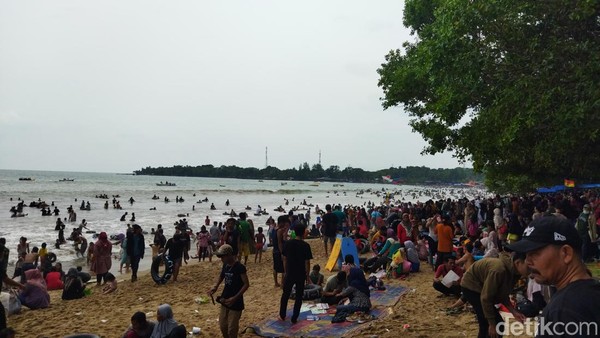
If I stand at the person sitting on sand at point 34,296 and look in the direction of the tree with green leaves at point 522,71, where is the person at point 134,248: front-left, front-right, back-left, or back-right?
front-left

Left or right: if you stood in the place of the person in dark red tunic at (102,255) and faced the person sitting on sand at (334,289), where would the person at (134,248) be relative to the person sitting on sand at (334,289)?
left

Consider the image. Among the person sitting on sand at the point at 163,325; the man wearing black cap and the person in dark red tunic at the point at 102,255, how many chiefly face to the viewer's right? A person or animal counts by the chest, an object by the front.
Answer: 0

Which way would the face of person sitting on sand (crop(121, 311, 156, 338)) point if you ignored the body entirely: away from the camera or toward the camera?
away from the camera

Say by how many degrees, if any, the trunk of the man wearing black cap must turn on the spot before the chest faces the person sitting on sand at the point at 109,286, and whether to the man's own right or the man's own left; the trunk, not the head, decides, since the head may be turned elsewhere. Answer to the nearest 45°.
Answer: approximately 45° to the man's own right

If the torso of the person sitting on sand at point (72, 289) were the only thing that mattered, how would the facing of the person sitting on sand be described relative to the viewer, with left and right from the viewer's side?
facing away from the viewer

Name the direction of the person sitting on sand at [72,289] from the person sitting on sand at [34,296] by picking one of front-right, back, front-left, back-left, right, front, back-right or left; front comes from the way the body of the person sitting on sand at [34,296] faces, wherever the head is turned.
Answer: front-right

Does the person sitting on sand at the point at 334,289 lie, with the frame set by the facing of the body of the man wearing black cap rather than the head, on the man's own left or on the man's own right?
on the man's own right

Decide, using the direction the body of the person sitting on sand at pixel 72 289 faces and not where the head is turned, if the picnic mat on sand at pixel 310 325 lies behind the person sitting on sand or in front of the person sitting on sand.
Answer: behind

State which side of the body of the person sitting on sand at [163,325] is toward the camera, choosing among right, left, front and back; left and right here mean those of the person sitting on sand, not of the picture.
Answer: back

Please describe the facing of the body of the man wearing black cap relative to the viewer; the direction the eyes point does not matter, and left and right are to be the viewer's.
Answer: facing to the left of the viewer
